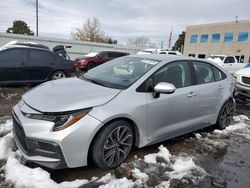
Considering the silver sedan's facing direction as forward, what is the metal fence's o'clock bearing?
The metal fence is roughly at 4 o'clock from the silver sedan.

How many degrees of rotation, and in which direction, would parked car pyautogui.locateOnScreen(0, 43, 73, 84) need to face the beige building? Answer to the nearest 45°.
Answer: approximately 135° to its right

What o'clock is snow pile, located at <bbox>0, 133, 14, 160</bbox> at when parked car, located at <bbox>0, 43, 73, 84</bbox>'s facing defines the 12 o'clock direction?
The snow pile is roughly at 9 o'clock from the parked car.

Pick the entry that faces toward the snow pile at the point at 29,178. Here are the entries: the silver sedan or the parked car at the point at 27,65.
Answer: the silver sedan

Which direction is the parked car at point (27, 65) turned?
to the viewer's left

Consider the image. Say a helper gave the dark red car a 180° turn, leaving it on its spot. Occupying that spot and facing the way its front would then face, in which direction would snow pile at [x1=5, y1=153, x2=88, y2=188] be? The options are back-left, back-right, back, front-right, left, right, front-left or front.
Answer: back-right

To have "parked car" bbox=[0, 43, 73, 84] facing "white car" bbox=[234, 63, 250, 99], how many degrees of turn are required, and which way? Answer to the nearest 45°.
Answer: approximately 135° to its left

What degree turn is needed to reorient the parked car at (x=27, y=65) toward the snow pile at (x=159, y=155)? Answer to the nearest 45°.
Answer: approximately 90° to its left

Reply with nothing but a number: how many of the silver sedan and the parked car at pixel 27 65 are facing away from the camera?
0

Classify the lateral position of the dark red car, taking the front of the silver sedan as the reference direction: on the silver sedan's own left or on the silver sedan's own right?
on the silver sedan's own right

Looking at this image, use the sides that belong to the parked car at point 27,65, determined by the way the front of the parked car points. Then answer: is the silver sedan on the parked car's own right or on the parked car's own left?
on the parked car's own left

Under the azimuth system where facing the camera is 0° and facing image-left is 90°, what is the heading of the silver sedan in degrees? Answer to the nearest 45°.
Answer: approximately 45°

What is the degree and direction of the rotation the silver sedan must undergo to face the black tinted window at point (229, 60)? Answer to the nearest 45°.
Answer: approximately 180°
